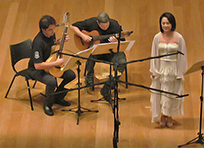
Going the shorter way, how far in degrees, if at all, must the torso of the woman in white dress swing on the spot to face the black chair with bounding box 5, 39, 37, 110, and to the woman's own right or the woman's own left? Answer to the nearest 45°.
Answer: approximately 90° to the woman's own right

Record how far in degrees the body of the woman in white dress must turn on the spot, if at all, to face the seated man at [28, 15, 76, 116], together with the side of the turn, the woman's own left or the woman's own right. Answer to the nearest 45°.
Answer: approximately 90° to the woman's own right
